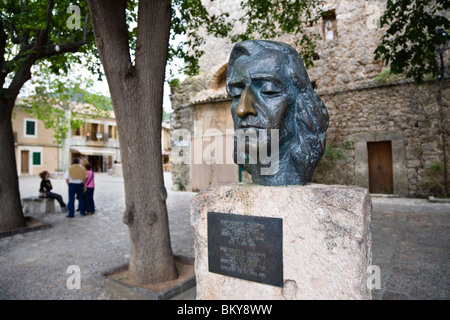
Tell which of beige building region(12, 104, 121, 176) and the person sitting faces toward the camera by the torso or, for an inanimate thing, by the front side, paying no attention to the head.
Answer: the beige building

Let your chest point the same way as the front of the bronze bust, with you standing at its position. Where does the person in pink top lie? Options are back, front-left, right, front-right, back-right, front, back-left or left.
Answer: right

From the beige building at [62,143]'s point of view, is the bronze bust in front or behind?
in front

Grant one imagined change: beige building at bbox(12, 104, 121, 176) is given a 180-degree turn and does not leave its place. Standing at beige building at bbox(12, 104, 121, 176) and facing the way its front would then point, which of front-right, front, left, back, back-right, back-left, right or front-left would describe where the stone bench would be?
back

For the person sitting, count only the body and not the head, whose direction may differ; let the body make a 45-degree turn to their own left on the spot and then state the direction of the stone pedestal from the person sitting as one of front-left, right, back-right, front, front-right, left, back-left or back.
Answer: back-right

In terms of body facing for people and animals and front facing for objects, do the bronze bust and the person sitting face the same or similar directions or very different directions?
very different directions

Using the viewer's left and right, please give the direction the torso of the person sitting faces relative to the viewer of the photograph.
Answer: facing to the right of the viewer

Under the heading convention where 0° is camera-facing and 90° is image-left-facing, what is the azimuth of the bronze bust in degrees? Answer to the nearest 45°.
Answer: approximately 45°

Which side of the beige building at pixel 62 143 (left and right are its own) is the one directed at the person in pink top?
front

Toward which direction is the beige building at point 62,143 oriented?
toward the camera

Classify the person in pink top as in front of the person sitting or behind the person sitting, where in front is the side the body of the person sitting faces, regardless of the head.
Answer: in front

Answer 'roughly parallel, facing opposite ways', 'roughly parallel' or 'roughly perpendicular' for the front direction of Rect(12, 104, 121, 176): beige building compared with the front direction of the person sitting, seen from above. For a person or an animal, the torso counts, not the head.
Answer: roughly perpendicular

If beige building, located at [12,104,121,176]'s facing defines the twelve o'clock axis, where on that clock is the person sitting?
The person sitting is roughly at 12 o'clock from the beige building.

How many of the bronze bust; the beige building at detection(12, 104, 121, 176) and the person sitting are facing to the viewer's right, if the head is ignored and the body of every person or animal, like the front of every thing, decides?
1

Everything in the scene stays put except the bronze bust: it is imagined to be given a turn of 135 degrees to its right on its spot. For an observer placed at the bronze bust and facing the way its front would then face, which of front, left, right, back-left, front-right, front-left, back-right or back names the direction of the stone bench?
front-left
